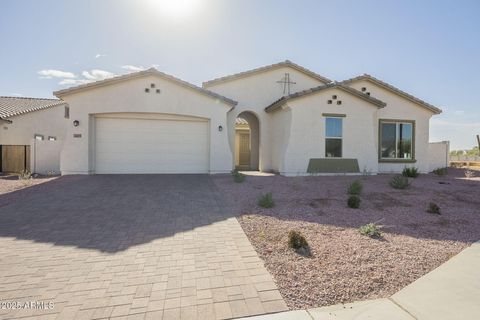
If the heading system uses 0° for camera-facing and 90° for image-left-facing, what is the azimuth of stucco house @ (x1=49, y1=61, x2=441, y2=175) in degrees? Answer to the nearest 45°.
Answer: approximately 0°

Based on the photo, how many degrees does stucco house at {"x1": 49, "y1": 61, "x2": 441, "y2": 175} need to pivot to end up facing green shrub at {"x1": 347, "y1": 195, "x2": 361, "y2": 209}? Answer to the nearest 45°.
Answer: approximately 45° to its left

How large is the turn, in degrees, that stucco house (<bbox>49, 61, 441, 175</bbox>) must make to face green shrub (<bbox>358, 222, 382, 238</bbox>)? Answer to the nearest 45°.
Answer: approximately 45° to its left

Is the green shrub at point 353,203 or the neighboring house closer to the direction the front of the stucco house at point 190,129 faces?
the green shrub

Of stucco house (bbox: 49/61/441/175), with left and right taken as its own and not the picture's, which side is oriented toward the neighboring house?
right

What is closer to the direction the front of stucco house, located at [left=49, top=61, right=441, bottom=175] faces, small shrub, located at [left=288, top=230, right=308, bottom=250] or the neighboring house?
the small shrub
